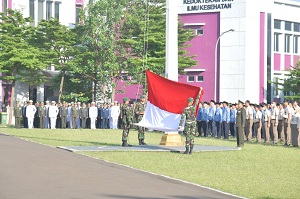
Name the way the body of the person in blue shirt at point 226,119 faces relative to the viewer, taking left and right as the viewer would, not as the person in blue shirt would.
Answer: facing to the left of the viewer

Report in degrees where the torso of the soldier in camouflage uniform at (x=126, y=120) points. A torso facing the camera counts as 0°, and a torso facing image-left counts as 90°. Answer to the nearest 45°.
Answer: approximately 270°

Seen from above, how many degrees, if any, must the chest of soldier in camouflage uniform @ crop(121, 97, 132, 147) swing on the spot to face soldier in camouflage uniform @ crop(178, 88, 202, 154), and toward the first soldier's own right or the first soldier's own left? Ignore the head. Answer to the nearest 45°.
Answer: approximately 45° to the first soldier's own right

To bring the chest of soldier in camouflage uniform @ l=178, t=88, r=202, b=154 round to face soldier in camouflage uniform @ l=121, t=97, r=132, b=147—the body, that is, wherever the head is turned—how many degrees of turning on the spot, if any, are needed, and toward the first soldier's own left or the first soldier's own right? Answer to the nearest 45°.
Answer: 0° — they already face them

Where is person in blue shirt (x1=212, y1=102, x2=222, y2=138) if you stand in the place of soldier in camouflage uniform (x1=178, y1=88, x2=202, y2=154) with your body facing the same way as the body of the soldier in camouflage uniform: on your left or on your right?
on your right

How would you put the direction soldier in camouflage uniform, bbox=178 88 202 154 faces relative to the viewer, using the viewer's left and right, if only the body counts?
facing away from the viewer and to the left of the viewer
